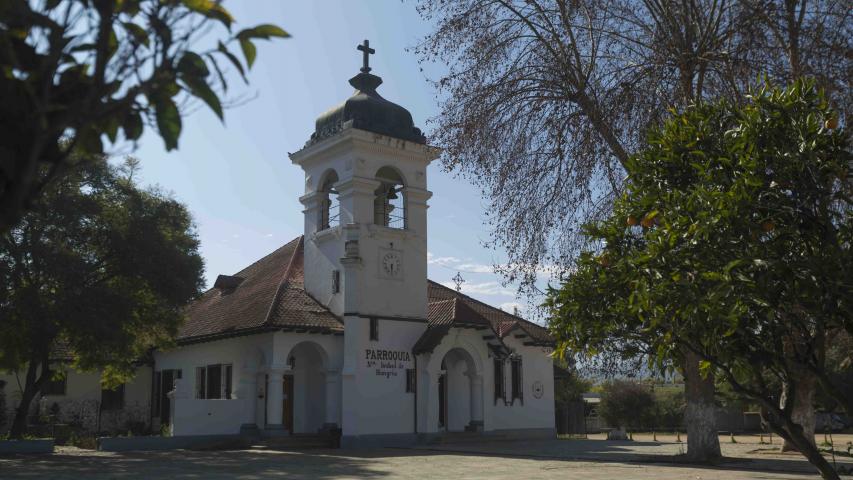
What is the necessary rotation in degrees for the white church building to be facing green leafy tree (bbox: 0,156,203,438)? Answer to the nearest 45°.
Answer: approximately 90° to its right

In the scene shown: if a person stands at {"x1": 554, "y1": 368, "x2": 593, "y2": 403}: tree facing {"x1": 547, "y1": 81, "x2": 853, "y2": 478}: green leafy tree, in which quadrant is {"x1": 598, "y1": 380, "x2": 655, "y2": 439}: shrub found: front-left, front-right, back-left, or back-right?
front-left

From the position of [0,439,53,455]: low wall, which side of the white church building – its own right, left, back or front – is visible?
right

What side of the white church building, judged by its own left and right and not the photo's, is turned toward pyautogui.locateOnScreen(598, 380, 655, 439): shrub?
left

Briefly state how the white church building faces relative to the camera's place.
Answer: facing the viewer and to the right of the viewer
